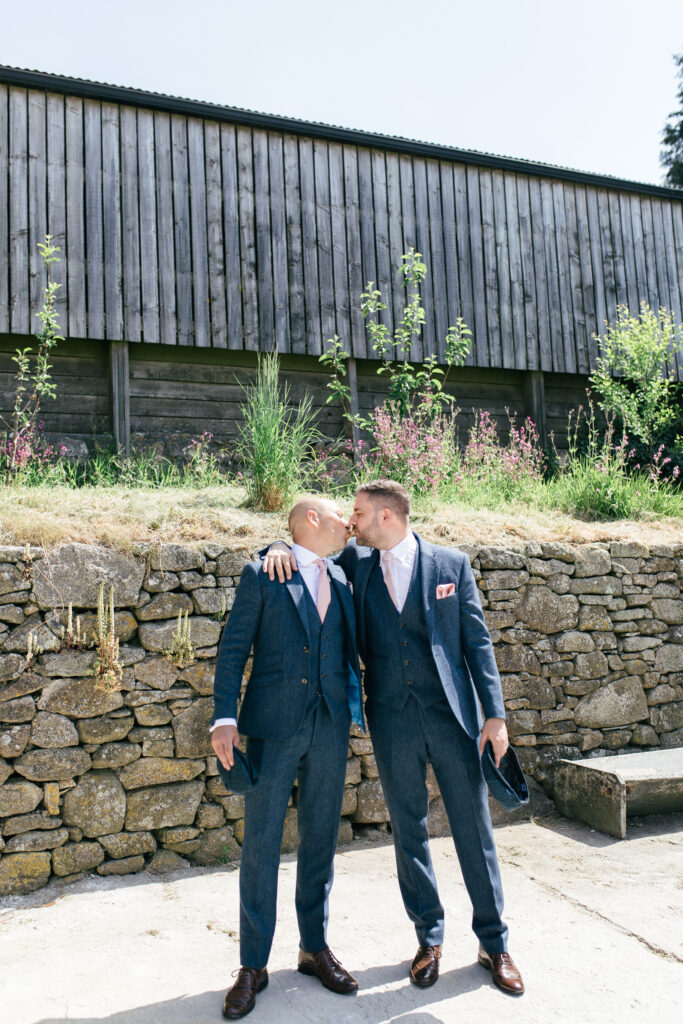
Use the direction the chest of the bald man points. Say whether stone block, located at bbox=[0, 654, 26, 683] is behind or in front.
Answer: behind

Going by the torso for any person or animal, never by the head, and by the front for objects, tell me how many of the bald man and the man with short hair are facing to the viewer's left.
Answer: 0

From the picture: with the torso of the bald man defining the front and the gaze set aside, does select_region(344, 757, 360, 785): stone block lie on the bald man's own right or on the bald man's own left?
on the bald man's own left

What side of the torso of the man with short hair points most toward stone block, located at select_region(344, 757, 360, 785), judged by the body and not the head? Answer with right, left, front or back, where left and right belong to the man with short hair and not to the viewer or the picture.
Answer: back

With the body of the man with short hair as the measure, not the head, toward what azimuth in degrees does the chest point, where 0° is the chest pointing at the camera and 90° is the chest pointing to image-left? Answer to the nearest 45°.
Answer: approximately 0°

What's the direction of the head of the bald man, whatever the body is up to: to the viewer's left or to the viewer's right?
to the viewer's right

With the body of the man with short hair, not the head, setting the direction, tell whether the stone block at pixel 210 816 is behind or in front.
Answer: behind

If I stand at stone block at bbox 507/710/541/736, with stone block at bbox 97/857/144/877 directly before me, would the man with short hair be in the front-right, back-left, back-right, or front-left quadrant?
front-left

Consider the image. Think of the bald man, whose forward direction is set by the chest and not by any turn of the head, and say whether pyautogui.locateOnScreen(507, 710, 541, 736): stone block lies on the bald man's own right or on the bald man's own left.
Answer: on the bald man's own left

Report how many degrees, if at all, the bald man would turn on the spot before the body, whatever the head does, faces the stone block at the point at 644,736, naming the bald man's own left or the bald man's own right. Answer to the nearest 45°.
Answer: approximately 90° to the bald man's own left

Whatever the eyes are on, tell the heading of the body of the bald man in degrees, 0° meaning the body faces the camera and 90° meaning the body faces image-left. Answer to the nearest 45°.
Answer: approximately 315°

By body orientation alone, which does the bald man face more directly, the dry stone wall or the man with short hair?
the man with short hair

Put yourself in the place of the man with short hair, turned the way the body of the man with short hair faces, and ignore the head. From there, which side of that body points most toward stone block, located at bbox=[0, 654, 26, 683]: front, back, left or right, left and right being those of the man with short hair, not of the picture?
right

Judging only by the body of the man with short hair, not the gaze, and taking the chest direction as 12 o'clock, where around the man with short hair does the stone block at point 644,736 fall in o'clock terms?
The stone block is roughly at 7 o'clock from the man with short hair.

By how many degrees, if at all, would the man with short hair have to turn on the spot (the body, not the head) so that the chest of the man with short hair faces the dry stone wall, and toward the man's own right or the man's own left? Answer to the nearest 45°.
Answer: approximately 135° to the man's own right
